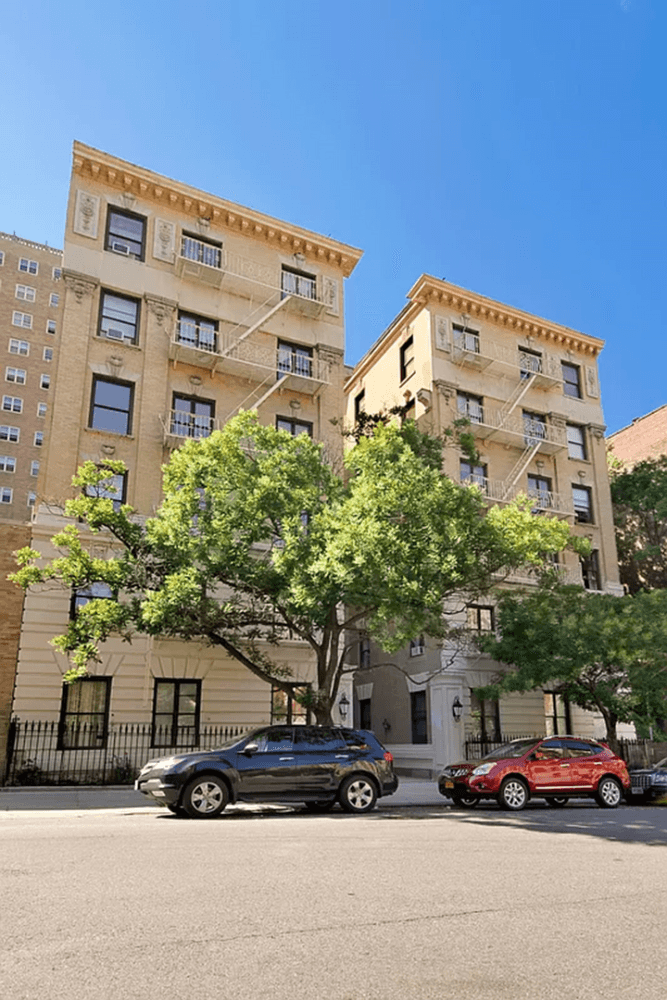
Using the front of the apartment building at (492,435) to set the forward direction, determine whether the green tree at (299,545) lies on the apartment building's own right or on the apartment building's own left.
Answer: on the apartment building's own right

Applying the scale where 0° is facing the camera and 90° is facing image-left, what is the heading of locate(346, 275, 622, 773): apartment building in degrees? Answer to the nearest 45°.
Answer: approximately 315°

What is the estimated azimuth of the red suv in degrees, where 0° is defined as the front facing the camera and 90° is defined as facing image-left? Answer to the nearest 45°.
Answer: approximately 45°

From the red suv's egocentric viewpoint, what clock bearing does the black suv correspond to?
The black suv is roughly at 12 o'clock from the red suv.

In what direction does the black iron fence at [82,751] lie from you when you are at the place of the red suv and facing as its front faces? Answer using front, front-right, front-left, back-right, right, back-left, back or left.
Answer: front-right

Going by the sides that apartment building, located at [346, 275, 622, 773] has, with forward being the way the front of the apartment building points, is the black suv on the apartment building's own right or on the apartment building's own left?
on the apartment building's own right

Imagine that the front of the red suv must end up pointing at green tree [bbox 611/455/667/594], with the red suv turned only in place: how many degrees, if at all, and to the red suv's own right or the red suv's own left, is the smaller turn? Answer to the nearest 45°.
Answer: approximately 135° to the red suv's own right

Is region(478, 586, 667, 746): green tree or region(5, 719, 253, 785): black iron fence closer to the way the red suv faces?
the black iron fence

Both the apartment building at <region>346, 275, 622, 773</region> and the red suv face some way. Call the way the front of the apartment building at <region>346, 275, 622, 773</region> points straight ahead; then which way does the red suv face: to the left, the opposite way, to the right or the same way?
to the right

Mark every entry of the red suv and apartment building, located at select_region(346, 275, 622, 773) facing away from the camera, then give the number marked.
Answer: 0

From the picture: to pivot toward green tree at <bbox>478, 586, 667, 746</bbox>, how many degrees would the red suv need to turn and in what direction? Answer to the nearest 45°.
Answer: approximately 135° to its right
